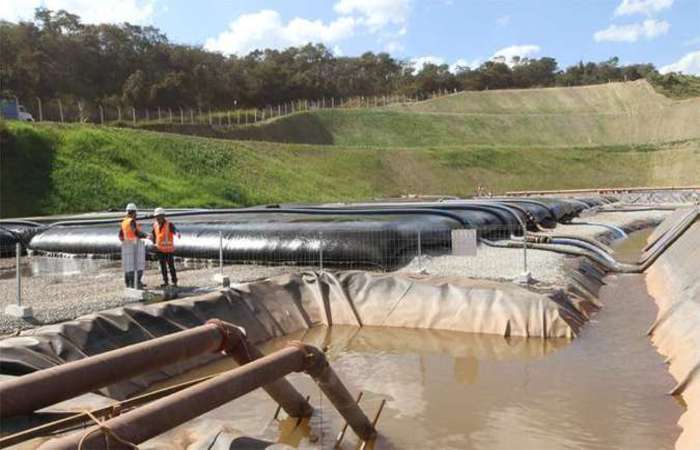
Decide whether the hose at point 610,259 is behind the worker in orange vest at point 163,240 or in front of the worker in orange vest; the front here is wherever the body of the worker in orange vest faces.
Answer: behind

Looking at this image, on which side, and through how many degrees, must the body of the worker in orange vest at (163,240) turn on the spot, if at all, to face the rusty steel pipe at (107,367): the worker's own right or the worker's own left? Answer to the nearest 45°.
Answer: approximately 45° to the worker's own left

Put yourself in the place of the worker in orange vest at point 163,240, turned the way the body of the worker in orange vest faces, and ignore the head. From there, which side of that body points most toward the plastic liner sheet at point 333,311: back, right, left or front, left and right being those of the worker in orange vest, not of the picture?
left

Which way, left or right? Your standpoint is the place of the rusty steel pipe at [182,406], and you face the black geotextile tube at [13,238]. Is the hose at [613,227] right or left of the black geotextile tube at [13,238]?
right

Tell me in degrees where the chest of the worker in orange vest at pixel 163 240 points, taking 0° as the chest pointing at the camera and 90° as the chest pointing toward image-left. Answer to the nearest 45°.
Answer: approximately 45°

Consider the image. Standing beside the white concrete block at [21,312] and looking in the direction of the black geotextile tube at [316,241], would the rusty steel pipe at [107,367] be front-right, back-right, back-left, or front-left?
back-right

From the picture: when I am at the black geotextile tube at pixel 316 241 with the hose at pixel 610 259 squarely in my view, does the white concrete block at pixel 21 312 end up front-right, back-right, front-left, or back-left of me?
back-right

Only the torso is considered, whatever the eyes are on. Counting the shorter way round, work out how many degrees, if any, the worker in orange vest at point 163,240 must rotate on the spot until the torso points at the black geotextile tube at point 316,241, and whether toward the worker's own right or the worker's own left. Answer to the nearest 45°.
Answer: approximately 180°
